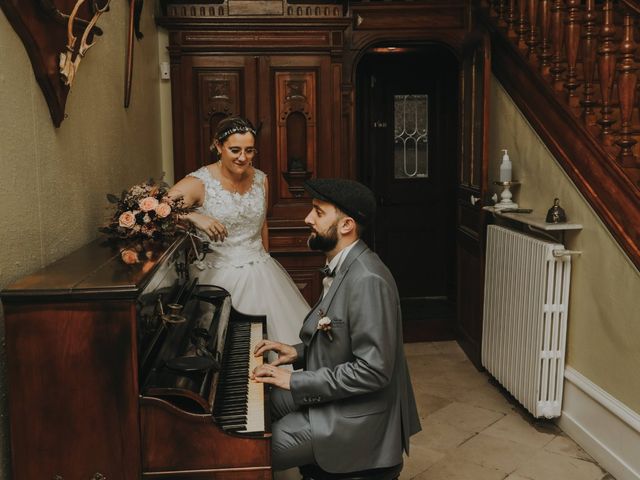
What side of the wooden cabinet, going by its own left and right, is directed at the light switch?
right

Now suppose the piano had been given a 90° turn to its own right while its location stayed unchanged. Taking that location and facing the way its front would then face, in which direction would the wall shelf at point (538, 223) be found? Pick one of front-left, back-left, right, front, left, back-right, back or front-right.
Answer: back-left

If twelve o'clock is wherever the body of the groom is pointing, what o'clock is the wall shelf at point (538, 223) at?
The wall shelf is roughly at 4 o'clock from the groom.

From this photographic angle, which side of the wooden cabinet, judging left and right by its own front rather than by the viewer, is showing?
front

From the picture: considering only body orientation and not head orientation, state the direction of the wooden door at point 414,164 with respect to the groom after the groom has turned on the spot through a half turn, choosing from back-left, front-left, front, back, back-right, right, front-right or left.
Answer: left

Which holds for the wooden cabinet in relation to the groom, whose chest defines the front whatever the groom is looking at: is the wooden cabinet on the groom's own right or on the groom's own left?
on the groom's own right

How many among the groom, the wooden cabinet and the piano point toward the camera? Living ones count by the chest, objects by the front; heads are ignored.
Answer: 1

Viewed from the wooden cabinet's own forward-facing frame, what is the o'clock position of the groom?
The groom is roughly at 12 o'clock from the wooden cabinet.

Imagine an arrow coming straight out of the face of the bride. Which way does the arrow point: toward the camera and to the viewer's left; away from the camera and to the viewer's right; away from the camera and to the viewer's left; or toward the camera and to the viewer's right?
toward the camera and to the viewer's right

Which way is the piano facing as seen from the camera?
to the viewer's right

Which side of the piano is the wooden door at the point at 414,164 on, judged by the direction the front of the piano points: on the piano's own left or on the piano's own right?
on the piano's own left

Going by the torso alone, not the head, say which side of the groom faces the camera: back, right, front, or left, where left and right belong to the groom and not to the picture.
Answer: left

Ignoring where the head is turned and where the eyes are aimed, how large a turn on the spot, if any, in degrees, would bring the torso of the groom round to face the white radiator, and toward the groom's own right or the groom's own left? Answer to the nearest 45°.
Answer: approximately 135° to the groom's own right

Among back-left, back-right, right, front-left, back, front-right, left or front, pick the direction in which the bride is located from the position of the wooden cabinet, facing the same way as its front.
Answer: front

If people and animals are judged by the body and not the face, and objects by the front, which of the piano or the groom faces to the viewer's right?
the piano

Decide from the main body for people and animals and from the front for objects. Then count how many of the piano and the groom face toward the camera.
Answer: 0
